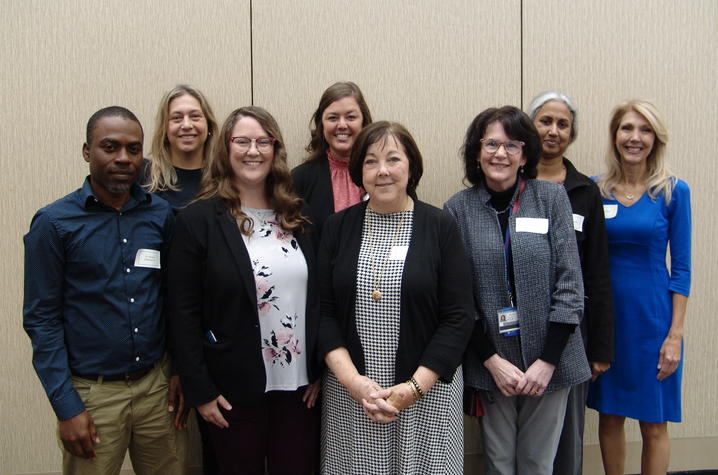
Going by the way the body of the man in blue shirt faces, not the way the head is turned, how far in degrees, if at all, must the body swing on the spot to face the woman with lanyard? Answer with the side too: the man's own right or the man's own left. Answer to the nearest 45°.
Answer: approximately 45° to the man's own left

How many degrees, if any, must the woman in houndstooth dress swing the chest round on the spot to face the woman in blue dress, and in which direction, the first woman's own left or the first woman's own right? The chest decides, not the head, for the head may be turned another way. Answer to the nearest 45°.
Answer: approximately 135° to the first woman's own left

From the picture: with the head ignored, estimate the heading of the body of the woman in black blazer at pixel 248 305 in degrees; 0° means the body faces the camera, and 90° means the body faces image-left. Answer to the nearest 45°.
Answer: approximately 315°

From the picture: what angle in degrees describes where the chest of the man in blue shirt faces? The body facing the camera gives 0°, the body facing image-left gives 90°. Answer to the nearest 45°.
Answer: approximately 315°

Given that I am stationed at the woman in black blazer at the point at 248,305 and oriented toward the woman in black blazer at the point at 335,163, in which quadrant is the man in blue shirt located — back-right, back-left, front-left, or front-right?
back-left

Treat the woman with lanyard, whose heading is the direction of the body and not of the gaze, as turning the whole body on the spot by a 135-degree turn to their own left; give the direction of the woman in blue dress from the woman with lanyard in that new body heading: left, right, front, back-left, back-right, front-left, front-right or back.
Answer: front

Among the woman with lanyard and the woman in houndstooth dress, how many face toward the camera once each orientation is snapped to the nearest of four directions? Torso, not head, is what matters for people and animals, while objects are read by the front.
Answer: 2
